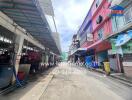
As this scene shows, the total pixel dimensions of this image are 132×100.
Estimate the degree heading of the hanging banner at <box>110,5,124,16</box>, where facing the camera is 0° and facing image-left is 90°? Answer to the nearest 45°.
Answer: approximately 0°
